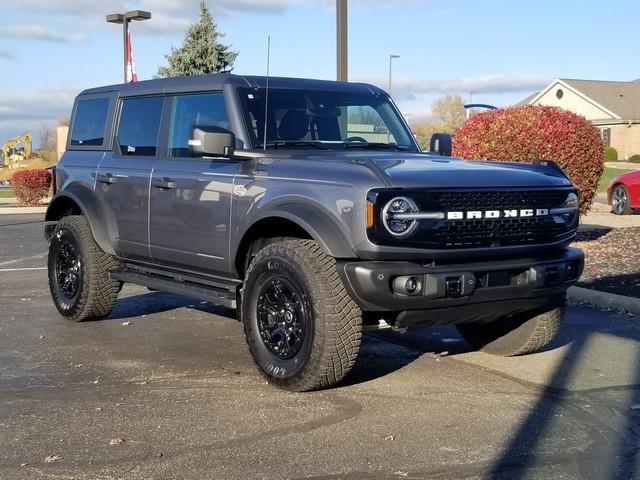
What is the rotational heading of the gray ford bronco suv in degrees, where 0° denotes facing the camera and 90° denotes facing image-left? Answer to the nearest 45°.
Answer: approximately 315°

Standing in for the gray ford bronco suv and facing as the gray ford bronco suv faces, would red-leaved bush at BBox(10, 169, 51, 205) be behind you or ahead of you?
behind

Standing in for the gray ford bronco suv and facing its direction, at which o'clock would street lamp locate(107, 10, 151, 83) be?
The street lamp is roughly at 7 o'clock from the gray ford bronco suv.

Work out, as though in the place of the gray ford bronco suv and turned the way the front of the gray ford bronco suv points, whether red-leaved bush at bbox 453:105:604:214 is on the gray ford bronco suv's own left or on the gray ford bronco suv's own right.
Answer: on the gray ford bronco suv's own left

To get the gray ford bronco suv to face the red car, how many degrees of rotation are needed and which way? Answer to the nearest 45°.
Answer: approximately 90° to its left

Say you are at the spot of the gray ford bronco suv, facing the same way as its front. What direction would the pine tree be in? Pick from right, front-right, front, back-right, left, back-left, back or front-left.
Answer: back-left
